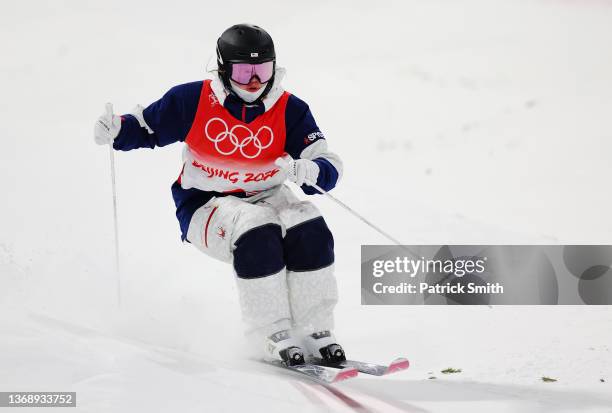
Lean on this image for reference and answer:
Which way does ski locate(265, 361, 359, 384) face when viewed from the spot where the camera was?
facing the viewer and to the right of the viewer
